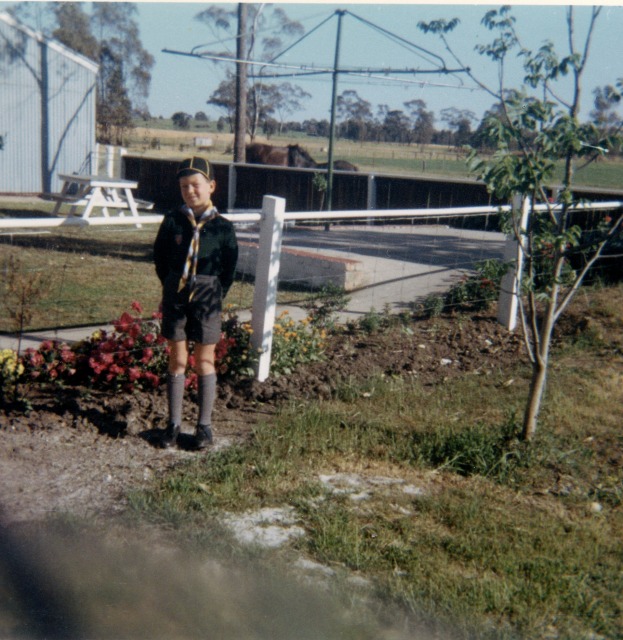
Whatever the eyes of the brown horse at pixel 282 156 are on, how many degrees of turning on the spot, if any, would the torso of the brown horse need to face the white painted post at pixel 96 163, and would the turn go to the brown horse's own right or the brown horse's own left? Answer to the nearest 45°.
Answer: approximately 180°

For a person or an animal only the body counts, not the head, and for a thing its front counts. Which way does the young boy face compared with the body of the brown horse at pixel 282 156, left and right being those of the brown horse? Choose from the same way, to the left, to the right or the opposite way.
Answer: to the right

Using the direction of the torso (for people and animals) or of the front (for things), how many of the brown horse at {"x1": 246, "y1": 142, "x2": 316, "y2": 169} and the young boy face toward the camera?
1

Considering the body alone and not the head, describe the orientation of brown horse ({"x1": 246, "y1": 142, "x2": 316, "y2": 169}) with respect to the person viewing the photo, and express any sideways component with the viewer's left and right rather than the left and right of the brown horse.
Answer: facing to the right of the viewer

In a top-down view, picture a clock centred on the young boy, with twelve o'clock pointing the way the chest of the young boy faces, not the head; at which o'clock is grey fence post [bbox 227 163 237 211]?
The grey fence post is roughly at 6 o'clock from the young boy.

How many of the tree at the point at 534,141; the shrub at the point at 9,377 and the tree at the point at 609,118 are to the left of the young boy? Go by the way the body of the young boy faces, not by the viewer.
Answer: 2

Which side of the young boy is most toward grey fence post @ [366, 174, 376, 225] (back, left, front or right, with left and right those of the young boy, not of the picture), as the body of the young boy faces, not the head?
back

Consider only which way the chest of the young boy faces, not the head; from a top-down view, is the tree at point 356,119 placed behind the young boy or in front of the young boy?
behind

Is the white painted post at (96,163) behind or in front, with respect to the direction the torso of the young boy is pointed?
behind
